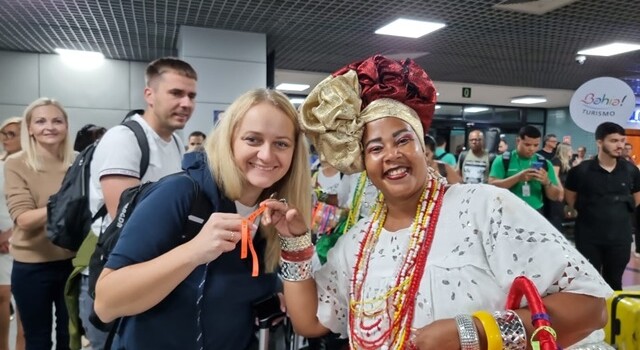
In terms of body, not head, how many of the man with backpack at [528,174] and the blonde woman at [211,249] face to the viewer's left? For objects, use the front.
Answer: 0

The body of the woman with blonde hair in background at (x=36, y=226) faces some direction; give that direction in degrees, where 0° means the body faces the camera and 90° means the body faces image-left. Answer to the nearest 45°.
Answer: approximately 315°

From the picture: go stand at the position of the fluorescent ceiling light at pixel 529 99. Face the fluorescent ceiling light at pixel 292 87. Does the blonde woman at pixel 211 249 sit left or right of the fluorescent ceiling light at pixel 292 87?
left

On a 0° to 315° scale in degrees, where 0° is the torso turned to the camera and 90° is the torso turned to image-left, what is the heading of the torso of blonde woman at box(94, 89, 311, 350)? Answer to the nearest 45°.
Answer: approximately 315°

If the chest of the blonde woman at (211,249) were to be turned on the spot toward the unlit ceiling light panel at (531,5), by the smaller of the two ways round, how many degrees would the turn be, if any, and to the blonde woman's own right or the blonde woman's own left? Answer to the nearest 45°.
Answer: approximately 90° to the blonde woman's own left

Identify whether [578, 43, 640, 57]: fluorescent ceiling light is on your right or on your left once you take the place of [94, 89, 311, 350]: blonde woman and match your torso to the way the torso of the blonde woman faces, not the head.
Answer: on your left

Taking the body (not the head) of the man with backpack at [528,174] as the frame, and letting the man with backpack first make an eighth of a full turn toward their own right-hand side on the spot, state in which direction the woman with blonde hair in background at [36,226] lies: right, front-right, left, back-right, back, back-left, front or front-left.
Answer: front-right
